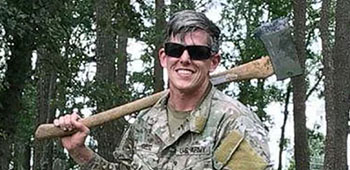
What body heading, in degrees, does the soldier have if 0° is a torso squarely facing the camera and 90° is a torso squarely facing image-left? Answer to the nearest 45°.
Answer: approximately 45°

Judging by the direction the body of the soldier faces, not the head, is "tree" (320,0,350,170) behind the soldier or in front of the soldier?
behind

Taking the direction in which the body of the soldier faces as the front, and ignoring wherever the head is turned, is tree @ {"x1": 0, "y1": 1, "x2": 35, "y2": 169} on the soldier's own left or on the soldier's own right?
on the soldier's own right
